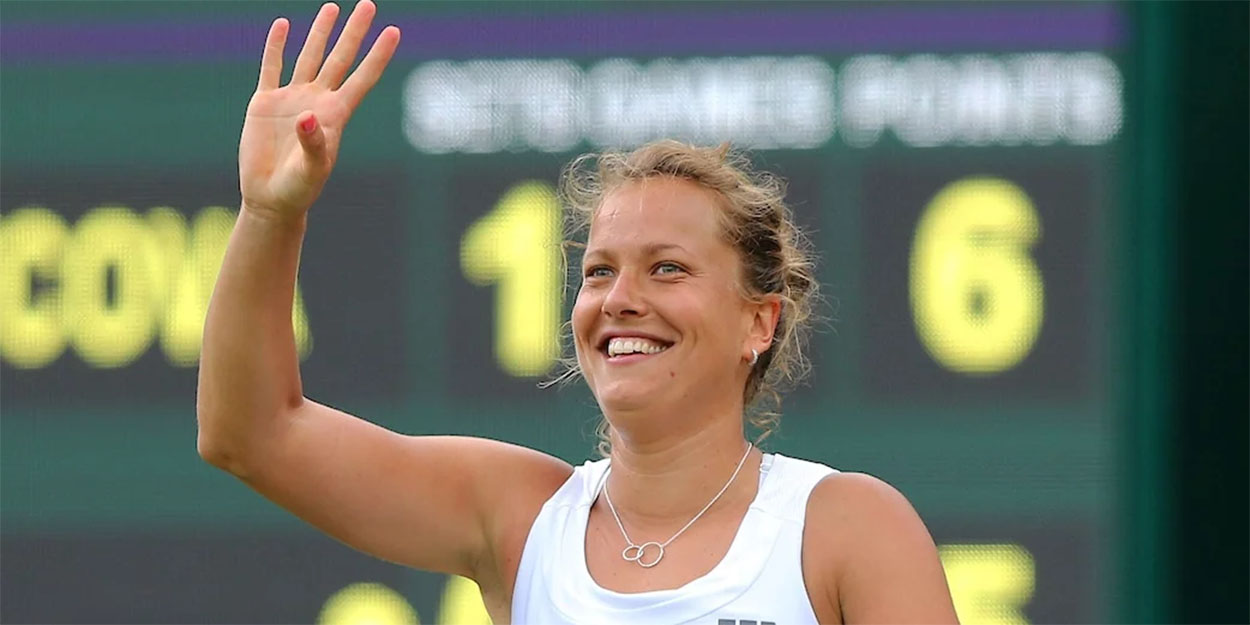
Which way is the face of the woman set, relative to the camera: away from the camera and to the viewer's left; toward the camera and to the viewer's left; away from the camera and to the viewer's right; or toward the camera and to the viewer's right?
toward the camera and to the viewer's left

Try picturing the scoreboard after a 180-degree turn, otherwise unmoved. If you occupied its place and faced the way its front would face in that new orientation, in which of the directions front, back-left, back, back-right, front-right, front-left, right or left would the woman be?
back

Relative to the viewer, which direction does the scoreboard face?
toward the camera

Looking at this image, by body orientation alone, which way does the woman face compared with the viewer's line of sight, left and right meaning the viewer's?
facing the viewer and to the left of the viewer
